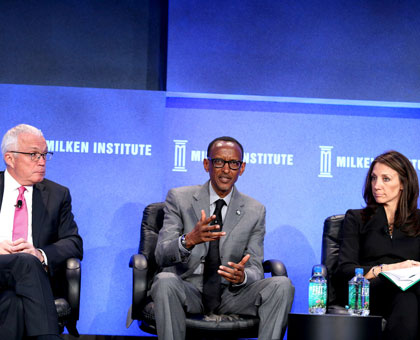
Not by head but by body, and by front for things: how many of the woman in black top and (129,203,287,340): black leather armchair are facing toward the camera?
2

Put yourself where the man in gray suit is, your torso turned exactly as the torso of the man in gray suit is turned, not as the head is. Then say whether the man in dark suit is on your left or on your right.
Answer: on your right

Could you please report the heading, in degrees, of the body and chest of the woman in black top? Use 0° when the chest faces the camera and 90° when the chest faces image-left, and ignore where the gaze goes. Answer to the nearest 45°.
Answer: approximately 0°

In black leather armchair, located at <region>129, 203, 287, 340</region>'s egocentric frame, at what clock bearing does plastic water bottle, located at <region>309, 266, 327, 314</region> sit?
The plastic water bottle is roughly at 9 o'clock from the black leather armchair.

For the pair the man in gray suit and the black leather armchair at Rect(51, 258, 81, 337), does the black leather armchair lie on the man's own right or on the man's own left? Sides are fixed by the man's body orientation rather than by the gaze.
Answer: on the man's own right

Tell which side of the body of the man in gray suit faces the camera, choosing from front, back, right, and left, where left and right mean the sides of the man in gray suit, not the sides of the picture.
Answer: front

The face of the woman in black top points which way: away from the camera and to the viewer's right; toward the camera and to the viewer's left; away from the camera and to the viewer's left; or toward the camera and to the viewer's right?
toward the camera and to the viewer's left

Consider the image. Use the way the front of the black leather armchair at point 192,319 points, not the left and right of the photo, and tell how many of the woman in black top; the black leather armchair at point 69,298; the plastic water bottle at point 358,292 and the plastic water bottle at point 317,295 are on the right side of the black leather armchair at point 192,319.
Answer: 1

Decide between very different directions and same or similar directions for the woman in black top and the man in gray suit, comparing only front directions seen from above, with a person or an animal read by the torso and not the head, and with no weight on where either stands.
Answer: same or similar directions

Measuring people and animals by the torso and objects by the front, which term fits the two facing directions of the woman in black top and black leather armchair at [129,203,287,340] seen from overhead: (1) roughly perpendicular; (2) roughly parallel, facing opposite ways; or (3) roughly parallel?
roughly parallel

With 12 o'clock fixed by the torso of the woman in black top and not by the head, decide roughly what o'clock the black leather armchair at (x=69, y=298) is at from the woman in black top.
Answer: The black leather armchair is roughly at 2 o'clock from the woman in black top.

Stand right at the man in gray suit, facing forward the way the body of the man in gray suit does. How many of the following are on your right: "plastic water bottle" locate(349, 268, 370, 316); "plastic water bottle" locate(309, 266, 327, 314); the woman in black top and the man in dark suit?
1

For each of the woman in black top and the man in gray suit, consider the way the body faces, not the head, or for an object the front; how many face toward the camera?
2
